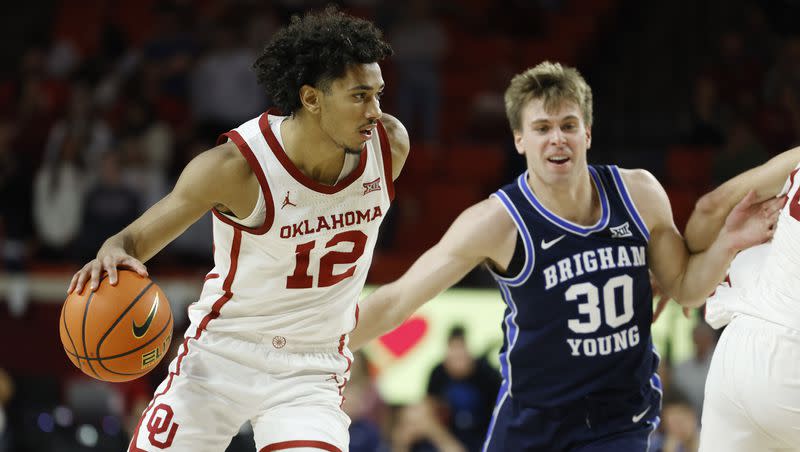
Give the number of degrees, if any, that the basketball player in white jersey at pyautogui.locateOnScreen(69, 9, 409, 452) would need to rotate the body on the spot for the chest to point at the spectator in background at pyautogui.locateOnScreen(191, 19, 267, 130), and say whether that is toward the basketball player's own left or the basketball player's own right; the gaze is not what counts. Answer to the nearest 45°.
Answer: approximately 135° to the basketball player's own left

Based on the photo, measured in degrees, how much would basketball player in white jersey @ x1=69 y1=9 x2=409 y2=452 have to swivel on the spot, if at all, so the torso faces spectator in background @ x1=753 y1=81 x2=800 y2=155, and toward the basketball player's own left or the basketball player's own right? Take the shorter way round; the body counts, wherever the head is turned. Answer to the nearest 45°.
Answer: approximately 90° to the basketball player's own left

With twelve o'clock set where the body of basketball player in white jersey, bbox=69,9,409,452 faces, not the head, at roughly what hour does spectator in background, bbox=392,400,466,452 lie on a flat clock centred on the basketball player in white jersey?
The spectator in background is roughly at 8 o'clock from the basketball player in white jersey.

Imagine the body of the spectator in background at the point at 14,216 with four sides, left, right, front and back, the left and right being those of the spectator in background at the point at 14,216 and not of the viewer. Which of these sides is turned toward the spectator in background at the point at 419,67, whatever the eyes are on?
left

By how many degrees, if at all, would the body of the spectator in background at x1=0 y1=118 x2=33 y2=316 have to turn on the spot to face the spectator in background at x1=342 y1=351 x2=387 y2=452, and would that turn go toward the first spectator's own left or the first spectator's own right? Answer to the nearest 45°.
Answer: approximately 45° to the first spectator's own left

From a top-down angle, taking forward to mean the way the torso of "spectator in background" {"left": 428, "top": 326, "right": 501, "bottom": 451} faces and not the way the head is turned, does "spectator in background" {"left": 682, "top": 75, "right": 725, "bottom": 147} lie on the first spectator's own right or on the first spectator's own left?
on the first spectator's own left

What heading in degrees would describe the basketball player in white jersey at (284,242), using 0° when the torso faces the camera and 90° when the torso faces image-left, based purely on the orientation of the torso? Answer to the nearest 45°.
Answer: approximately 315°

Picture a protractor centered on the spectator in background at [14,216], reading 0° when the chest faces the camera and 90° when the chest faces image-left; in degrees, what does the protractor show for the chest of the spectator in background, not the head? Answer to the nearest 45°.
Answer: approximately 0°
